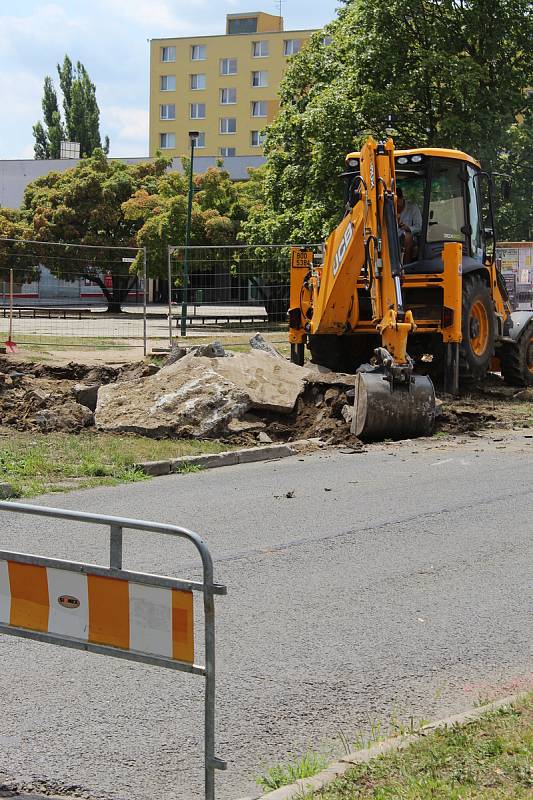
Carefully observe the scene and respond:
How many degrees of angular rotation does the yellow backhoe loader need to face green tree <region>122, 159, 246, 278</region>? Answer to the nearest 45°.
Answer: approximately 45° to its left

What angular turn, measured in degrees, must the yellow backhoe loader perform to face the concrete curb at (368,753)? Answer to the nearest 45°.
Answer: approximately 135° to its right

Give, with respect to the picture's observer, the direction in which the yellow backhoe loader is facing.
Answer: facing away from the viewer and to the right of the viewer

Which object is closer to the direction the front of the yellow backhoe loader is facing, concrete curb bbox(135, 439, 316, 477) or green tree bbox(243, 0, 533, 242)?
the green tree

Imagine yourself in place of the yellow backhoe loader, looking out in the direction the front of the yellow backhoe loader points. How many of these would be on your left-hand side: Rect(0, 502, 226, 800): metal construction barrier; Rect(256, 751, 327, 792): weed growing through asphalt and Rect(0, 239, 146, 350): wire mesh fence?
1

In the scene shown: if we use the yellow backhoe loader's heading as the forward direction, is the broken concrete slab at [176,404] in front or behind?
behind

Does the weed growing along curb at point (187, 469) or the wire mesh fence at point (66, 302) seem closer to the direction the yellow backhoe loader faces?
the wire mesh fence

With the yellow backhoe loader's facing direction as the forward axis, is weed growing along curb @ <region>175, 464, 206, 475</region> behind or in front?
behind

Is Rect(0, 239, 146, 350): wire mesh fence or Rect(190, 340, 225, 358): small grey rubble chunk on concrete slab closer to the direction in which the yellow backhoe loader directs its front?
the wire mesh fence
